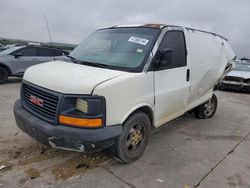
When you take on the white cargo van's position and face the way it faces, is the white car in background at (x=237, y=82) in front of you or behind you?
behind

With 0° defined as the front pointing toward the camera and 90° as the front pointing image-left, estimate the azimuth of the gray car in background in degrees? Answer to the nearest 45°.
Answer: approximately 90°

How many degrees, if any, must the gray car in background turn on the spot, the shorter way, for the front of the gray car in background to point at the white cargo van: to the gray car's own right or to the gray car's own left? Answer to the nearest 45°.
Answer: approximately 90° to the gray car's own left

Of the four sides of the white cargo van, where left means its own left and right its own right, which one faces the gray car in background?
right

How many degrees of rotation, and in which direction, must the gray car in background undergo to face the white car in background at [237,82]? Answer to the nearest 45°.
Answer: approximately 180°

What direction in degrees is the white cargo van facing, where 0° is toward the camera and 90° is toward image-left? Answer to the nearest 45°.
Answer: approximately 45°
